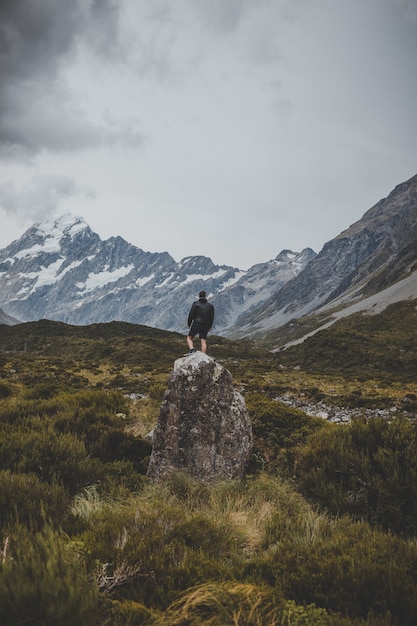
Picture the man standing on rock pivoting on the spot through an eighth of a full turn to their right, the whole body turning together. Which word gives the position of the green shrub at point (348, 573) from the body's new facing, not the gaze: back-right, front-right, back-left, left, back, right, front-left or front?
back-right

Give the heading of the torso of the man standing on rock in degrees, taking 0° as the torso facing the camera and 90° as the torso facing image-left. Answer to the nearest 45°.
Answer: approximately 180°

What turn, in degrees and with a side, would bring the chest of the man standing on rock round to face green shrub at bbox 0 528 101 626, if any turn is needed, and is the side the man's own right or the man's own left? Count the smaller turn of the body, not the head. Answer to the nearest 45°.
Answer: approximately 180°

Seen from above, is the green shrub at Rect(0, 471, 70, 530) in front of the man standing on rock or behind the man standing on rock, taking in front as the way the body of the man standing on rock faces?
behind

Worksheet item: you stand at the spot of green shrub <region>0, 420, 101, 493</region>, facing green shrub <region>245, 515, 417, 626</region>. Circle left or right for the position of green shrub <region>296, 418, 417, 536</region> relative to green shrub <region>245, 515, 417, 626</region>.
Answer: left

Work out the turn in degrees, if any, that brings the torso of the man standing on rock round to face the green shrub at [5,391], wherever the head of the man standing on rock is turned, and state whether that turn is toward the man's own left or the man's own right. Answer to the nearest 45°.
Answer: approximately 45° to the man's own left
